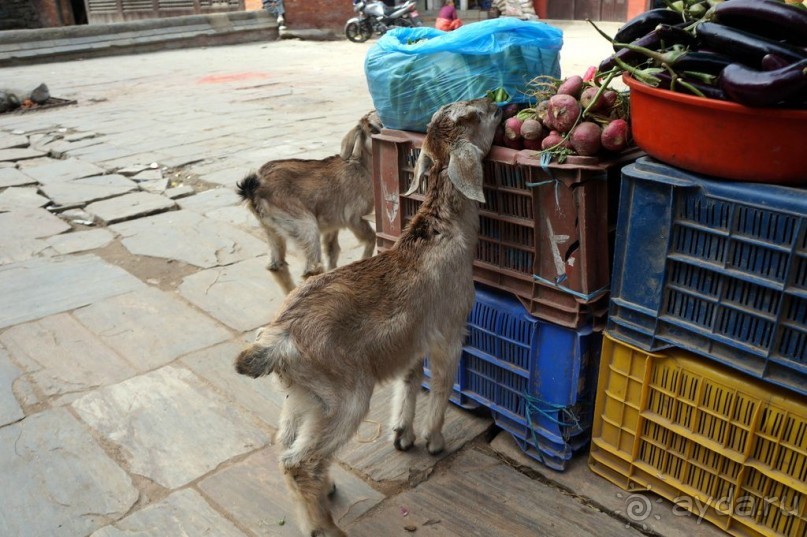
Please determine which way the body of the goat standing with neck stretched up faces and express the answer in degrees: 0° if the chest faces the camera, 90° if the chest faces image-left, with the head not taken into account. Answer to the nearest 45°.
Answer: approximately 225°

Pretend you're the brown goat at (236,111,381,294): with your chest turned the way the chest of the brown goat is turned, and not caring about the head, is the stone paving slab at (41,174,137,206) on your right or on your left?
on your left

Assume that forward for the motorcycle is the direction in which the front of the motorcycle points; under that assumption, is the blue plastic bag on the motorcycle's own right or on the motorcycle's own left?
on the motorcycle's own left

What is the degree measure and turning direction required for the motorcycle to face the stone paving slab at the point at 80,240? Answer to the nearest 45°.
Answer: approximately 45° to its left

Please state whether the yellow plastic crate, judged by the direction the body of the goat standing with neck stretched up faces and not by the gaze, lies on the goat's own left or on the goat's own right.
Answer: on the goat's own right

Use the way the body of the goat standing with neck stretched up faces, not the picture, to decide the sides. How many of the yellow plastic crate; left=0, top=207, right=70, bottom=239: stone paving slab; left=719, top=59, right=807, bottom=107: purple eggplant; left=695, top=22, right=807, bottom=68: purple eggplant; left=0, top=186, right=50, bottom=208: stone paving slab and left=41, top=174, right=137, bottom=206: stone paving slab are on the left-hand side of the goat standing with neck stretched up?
3

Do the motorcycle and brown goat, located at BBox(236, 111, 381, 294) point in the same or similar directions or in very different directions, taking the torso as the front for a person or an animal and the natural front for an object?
very different directions

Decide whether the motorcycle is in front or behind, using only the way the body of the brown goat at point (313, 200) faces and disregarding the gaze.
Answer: in front

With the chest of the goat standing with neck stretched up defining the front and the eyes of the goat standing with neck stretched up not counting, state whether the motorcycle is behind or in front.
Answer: in front

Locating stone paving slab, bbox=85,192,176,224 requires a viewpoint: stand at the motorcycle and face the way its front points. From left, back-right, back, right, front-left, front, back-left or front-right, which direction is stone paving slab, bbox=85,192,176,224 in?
front-left

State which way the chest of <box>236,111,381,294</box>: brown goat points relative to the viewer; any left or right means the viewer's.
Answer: facing away from the viewer and to the right of the viewer

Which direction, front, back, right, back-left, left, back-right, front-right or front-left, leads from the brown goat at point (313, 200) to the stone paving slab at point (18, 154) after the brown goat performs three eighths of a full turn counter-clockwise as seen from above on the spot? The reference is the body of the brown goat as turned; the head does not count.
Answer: front-right

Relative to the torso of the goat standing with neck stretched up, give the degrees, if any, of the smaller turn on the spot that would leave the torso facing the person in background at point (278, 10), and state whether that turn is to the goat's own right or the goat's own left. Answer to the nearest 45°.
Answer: approximately 45° to the goat's own left

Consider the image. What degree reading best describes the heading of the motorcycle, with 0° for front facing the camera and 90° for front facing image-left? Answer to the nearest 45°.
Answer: approximately 45°

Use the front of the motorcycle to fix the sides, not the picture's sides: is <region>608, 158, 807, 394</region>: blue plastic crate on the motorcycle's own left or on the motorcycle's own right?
on the motorcycle's own left
